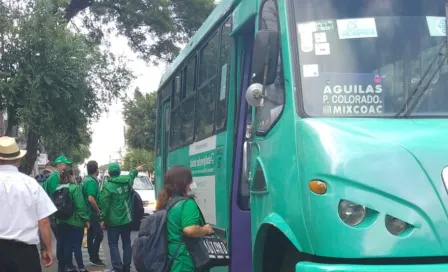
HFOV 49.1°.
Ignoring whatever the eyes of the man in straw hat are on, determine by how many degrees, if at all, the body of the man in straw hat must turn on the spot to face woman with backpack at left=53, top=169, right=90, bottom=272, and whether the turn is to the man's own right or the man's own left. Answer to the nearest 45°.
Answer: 0° — they already face them

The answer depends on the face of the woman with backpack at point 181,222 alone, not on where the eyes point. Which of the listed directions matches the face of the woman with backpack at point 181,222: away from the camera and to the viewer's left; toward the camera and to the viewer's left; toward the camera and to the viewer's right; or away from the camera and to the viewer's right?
away from the camera and to the viewer's right

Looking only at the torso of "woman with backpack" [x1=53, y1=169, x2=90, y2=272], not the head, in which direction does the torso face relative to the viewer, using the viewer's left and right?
facing away from the viewer and to the right of the viewer

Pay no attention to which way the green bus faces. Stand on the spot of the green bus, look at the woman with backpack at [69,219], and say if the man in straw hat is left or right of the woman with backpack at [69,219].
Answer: left

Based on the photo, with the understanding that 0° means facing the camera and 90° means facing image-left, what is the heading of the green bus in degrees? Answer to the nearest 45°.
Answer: approximately 315°

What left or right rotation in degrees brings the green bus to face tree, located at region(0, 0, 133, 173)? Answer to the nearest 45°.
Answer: approximately 180°
